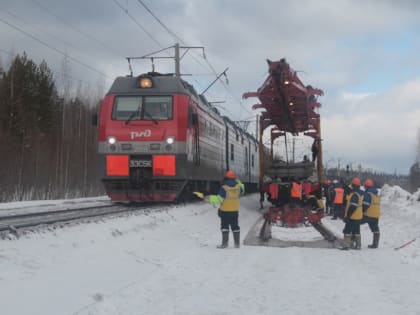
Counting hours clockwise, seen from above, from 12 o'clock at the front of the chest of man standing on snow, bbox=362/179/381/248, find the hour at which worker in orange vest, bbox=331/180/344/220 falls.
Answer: The worker in orange vest is roughly at 1 o'clock from the man standing on snow.

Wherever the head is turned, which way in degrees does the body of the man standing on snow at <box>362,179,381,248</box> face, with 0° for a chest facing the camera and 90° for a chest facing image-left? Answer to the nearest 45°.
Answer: approximately 135°

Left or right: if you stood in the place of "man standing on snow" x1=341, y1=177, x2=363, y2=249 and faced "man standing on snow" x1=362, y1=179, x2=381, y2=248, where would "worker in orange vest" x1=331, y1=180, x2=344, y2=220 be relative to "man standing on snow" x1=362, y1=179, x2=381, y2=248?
left

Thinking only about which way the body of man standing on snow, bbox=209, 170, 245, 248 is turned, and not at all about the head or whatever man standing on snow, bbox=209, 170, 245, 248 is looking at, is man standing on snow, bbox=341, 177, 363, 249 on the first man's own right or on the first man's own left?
on the first man's own right
